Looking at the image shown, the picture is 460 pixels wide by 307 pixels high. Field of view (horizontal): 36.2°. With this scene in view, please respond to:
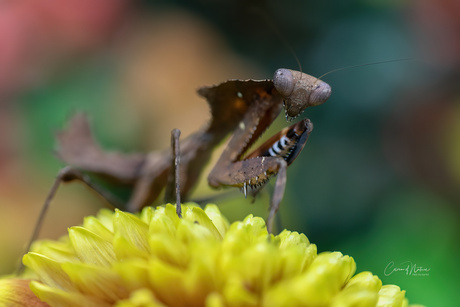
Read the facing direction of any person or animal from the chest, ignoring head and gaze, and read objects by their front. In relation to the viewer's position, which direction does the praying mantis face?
facing the viewer and to the right of the viewer
